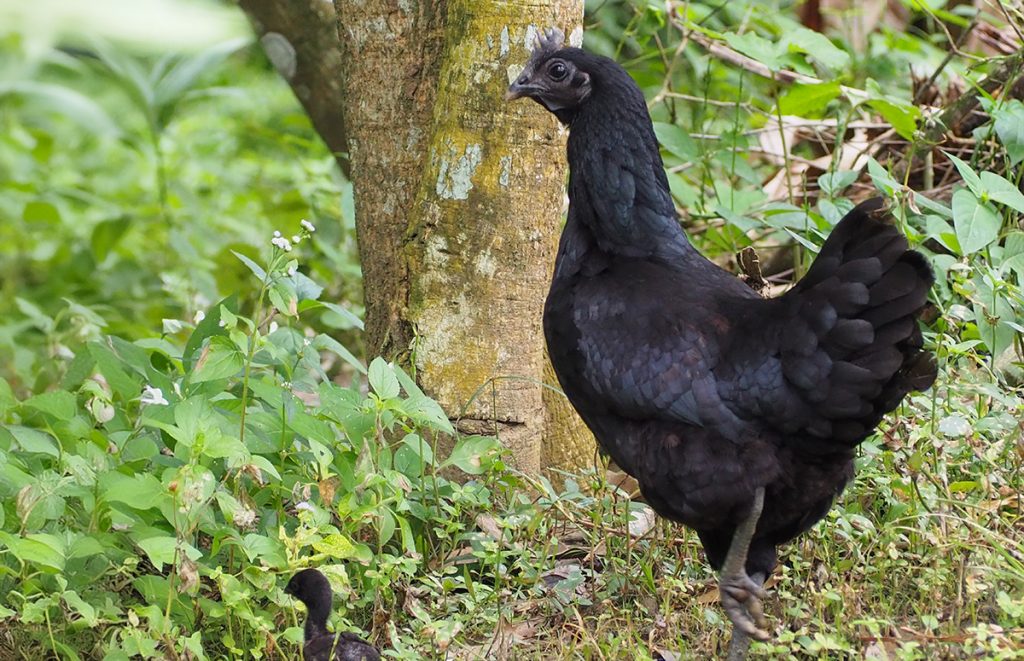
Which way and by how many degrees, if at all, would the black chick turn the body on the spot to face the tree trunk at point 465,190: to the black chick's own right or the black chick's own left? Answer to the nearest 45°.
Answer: approximately 90° to the black chick's own right

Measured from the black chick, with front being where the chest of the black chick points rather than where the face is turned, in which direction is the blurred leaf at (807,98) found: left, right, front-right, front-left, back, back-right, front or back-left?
back-right

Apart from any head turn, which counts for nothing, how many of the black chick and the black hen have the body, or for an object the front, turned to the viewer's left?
2

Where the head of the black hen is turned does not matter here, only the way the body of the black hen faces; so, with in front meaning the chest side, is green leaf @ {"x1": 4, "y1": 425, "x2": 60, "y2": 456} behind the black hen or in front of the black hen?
in front

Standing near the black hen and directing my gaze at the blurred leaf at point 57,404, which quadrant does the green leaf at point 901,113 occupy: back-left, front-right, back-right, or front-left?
back-right

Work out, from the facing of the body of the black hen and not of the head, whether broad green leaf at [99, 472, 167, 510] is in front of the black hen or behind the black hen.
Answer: in front

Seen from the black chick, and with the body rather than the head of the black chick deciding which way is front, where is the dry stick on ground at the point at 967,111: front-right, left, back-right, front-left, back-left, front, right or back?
back-right

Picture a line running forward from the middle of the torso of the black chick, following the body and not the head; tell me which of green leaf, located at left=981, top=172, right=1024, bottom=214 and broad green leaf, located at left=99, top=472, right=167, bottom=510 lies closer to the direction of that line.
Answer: the broad green leaf

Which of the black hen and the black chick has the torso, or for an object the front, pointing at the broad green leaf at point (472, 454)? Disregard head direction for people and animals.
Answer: the black hen

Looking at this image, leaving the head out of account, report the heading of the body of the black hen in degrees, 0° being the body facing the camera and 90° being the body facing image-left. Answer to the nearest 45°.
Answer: approximately 90°

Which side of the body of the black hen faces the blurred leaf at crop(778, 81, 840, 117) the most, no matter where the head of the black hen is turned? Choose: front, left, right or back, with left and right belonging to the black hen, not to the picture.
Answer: right

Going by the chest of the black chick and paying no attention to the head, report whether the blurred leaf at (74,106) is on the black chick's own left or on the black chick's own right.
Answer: on the black chick's own right

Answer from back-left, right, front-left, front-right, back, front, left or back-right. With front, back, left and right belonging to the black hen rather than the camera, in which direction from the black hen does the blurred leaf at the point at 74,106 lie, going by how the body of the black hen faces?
front-right

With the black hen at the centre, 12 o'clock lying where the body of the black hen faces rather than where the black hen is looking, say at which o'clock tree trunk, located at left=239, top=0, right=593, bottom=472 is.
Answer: The tree trunk is roughly at 1 o'clock from the black hen.

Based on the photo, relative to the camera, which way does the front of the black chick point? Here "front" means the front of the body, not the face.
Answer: to the viewer's left

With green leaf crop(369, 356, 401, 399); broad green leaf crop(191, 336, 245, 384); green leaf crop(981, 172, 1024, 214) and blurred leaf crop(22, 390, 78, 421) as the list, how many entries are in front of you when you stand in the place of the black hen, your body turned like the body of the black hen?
3

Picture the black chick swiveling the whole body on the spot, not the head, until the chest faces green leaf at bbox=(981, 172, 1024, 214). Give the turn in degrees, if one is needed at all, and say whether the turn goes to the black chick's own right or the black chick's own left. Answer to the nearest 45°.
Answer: approximately 135° to the black chick's own right
